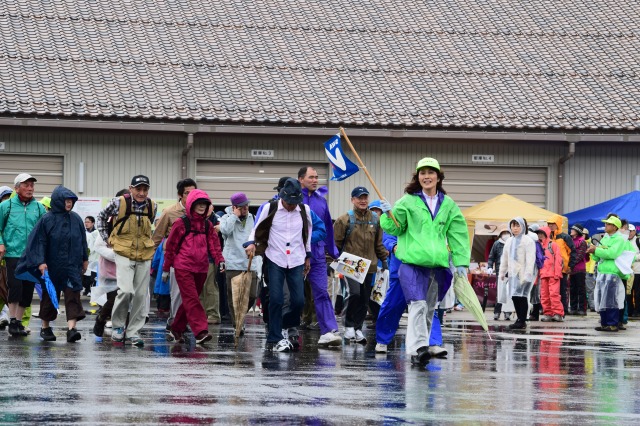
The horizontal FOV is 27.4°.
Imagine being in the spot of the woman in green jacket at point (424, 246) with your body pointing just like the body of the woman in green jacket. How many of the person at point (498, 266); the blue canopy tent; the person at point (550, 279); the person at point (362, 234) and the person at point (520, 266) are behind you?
5

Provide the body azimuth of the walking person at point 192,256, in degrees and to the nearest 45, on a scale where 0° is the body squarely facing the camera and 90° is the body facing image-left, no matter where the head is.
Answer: approximately 315°

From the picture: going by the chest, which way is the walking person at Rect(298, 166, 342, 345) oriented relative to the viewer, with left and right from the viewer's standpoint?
facing the viewer and to the right of the viewer

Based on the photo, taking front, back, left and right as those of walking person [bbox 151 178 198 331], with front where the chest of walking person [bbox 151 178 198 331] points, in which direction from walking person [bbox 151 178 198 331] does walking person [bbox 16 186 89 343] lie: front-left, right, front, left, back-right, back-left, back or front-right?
right

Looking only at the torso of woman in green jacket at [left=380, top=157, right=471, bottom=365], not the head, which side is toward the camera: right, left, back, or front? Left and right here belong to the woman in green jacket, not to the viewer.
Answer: front

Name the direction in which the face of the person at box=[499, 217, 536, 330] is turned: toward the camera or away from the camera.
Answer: toward the camera

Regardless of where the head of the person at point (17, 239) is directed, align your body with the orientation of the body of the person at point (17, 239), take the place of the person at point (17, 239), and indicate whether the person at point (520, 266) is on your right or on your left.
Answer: on your left

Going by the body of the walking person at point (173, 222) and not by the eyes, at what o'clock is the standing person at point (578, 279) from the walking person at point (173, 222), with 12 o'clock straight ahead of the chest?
the standing person at point (578, 279) is roughly at 9 o'clock from the walking person at point (173, 222).

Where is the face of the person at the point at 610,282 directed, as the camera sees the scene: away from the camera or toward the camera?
toward the camera

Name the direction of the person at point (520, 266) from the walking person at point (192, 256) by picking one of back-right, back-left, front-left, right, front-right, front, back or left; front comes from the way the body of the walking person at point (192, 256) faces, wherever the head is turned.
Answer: left

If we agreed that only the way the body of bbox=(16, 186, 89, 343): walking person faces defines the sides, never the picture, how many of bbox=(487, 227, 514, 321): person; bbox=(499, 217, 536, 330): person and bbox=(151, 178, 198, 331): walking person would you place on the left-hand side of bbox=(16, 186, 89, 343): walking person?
3

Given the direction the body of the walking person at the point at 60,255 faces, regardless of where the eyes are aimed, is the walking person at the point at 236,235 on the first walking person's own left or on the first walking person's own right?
on the first walking person's own left

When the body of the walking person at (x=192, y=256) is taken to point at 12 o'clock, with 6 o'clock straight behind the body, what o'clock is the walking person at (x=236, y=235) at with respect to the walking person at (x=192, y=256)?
the walking person at (x=236, y=235) is roughly at 8 o'clock from the walking person at (x=192, y=256).

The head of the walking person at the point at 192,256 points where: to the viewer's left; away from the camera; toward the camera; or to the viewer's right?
toward the camera
